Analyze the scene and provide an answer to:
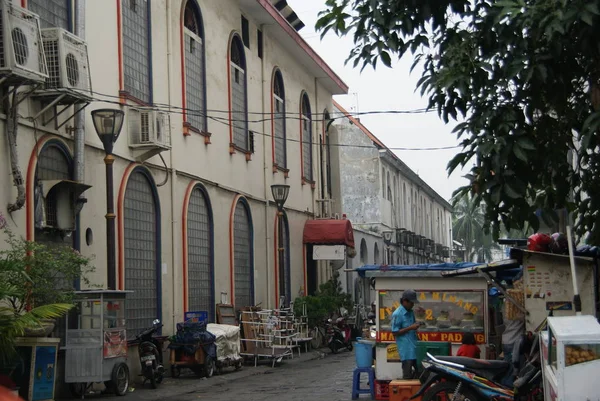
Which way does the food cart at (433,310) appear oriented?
toward the camera

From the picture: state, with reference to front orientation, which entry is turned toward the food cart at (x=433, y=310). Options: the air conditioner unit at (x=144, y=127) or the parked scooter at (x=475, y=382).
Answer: the air conditioner unit

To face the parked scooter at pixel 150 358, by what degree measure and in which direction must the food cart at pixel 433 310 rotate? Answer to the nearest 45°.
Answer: approximately 90° to its right

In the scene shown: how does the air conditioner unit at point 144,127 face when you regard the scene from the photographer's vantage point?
facing the viewer and to the right of the viewer

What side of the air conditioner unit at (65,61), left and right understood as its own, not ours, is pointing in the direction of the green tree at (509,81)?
front
